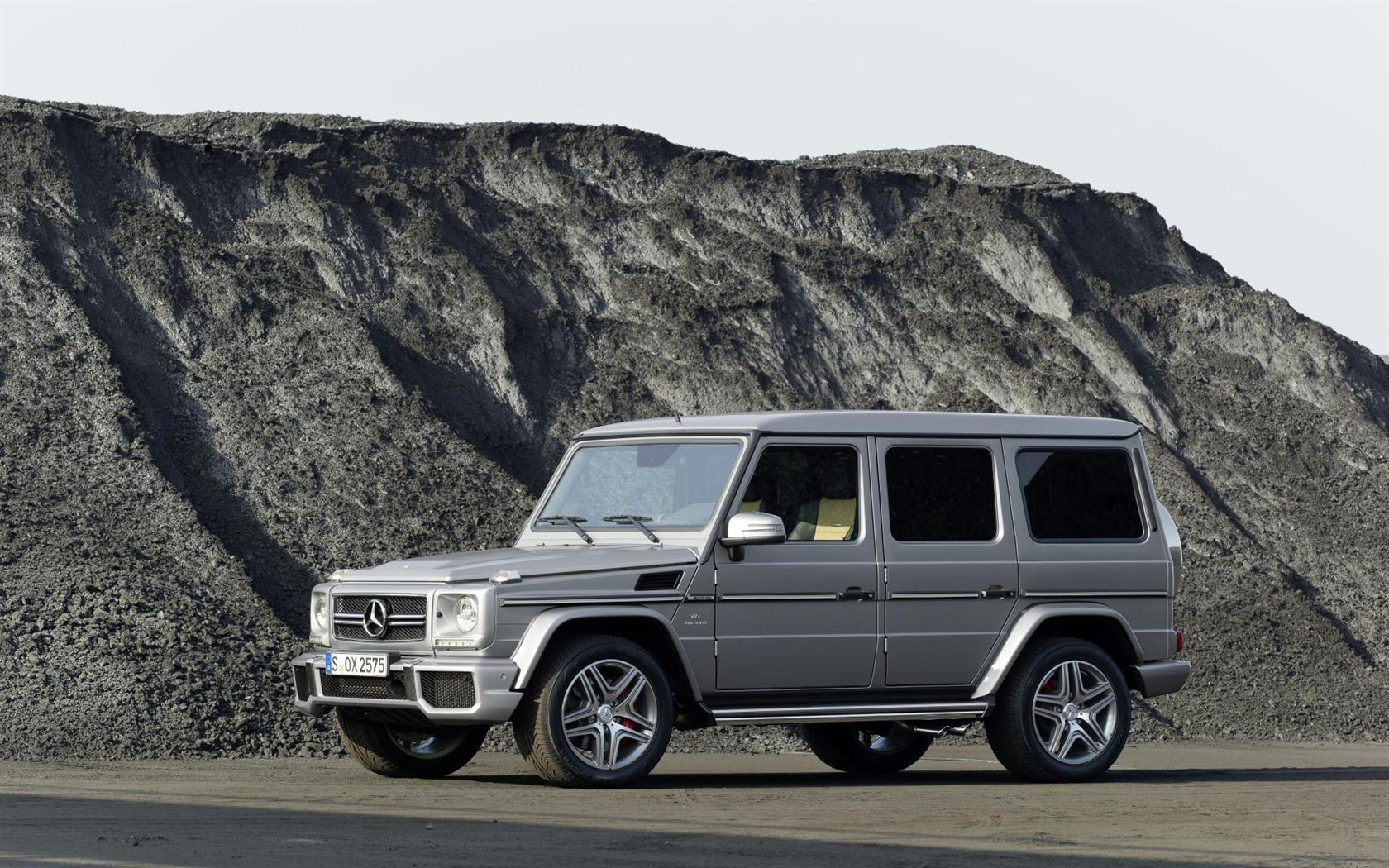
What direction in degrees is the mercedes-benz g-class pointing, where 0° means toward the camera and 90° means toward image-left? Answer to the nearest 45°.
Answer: approximately 45°
